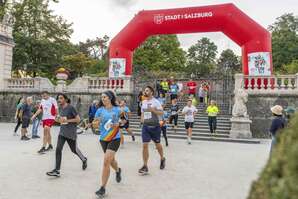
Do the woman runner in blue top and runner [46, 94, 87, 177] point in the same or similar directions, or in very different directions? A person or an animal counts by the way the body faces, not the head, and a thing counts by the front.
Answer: same or similar directions

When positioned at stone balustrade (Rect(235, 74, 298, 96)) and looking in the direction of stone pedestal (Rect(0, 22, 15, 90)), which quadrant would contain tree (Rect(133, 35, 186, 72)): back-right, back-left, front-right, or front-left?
front-right

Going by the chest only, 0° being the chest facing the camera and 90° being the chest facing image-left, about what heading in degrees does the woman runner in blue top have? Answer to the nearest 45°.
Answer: approximately 45°

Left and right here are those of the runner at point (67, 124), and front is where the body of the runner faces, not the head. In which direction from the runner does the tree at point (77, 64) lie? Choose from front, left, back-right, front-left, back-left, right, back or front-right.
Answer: back-right

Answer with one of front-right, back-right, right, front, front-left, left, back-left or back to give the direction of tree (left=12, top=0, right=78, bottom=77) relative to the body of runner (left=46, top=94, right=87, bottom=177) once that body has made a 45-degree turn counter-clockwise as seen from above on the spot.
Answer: back

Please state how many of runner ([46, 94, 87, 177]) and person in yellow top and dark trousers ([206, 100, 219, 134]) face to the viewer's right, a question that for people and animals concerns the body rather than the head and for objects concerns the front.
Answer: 0

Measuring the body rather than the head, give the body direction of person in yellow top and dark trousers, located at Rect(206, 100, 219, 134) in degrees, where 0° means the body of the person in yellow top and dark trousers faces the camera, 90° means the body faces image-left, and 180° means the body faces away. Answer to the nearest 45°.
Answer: approximately 0°

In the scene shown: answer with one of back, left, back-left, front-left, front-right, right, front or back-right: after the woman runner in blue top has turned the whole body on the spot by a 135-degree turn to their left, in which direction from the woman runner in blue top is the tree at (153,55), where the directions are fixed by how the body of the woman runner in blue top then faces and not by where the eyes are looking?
left

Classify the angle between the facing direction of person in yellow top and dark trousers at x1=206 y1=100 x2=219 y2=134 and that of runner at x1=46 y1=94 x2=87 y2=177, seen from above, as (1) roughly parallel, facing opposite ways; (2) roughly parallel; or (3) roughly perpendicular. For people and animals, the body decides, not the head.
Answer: roughly parallel

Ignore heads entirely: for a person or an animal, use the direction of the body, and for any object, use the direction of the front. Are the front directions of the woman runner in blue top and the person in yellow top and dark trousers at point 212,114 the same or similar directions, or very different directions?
same or similar directions

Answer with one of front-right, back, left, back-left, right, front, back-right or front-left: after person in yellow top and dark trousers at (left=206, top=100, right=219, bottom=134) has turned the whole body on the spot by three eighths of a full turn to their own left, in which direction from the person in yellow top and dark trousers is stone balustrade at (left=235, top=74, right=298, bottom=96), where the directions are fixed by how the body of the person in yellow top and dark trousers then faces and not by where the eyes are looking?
front

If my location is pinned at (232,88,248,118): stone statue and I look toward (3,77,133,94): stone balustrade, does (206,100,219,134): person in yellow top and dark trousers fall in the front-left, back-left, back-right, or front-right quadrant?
front-left

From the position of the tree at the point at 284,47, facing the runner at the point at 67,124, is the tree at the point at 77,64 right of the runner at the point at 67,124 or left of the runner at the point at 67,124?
right

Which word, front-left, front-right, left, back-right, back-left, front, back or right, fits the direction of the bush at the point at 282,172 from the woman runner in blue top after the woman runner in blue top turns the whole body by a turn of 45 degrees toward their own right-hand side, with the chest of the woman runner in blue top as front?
left

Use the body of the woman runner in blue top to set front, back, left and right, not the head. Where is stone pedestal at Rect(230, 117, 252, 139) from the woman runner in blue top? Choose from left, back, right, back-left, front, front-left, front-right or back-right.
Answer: back

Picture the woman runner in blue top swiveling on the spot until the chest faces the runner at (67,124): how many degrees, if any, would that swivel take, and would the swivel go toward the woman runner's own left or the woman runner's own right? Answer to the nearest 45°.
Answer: approximately 90° to the woman runner's own right

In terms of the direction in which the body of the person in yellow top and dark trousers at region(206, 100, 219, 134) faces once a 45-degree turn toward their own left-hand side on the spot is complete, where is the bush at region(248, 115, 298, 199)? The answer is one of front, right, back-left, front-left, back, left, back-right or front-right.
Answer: front-right

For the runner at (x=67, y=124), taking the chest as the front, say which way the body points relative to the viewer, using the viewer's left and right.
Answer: facing the viewer and to the left of the viewer

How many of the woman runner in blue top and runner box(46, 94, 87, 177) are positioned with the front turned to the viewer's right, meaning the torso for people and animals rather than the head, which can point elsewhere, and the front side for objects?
0

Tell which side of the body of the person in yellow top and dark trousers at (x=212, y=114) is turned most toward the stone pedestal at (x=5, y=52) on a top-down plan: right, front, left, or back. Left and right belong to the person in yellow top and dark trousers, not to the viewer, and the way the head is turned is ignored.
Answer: right
